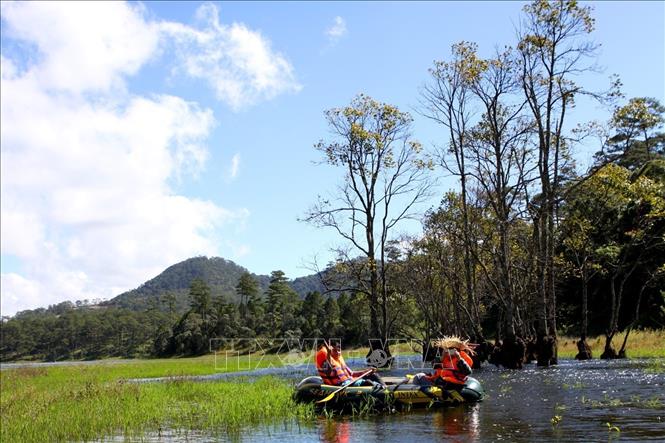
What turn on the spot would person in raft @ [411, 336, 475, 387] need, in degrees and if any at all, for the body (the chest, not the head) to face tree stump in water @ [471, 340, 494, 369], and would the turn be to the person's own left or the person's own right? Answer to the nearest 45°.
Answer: approximately 90° to the person's own right

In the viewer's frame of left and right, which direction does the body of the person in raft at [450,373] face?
facing to the left of the viewer

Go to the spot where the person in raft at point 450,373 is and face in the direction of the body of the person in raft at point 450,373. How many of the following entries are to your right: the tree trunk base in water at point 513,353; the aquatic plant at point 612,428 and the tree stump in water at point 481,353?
2

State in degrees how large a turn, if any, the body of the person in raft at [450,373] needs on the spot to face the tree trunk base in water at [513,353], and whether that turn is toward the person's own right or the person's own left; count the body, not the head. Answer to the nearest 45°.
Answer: approximately 90° to the person's own right

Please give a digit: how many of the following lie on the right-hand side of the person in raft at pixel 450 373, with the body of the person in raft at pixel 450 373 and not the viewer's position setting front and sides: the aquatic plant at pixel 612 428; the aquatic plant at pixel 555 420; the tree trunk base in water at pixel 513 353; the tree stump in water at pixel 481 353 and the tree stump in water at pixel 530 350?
3

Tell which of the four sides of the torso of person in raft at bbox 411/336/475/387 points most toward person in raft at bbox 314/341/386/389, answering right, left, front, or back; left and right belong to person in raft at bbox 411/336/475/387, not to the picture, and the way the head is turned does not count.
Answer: front

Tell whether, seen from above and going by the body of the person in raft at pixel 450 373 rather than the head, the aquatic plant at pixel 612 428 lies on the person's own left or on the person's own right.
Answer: on the person's own left

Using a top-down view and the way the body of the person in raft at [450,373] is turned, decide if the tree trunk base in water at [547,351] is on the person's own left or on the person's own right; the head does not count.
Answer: on the person's own right

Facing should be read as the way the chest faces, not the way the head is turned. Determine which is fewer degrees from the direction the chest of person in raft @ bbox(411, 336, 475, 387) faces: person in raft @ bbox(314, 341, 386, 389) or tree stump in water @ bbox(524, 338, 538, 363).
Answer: the person in raft
